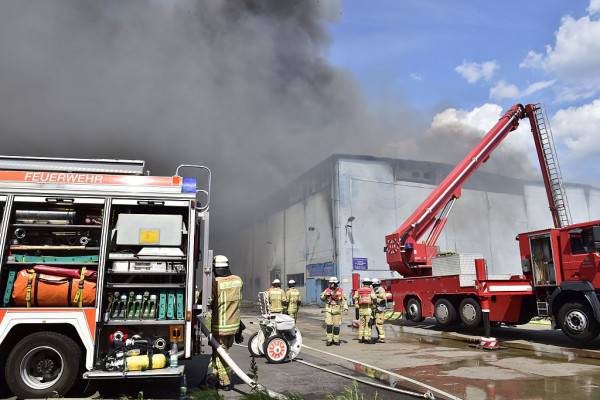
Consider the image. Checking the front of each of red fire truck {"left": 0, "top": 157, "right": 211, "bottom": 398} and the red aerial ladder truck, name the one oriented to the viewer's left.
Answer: the red fire truck

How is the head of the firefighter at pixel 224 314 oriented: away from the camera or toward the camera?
away from the camera

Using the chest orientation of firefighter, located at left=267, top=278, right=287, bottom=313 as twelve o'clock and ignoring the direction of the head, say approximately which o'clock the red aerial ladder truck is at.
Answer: The red aerial ladder truck is roughly at 3 o'clock from the firefighter.

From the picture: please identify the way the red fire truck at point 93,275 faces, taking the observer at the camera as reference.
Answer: facing to the left of the viewer

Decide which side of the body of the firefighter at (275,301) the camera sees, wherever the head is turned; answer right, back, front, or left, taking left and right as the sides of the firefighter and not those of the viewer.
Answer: back

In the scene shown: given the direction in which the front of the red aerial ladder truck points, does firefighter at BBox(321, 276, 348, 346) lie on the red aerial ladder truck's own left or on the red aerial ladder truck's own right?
on the red aerial ladder truck's own right

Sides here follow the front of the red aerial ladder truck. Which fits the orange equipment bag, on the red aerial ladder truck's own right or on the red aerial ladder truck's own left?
on the red aerial ladder truck's own right

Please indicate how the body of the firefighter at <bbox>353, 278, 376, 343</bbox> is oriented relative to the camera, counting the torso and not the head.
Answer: away from the camera
